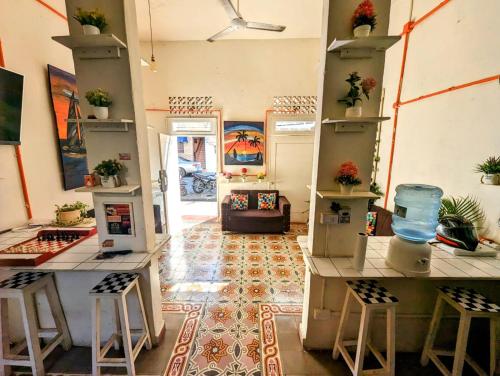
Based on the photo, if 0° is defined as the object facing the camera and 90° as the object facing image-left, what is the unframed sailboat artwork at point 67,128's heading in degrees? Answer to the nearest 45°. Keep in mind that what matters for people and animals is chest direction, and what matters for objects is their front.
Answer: approximately 315°

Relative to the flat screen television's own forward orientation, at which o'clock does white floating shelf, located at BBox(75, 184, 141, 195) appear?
The white floating shelf is roughly at 1 o'clock from the flat screen television.

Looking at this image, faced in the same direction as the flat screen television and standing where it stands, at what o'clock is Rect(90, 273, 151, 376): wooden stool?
The wooden stool is roughly at 1 o'clock from the flat screen television.

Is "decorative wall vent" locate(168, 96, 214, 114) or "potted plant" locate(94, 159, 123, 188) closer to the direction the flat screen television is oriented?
the potted plant

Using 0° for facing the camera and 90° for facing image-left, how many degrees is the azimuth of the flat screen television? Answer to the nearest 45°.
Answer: approximately 315°

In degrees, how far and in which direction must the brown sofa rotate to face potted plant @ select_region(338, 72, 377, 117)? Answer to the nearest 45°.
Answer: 0° — it already faces it
